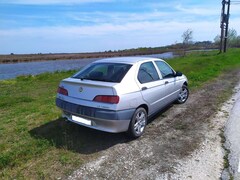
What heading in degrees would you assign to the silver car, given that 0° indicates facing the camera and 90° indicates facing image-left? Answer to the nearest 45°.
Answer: approximately 225°
